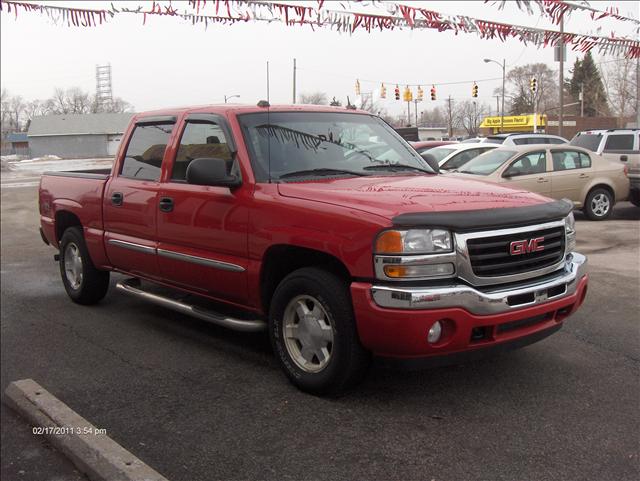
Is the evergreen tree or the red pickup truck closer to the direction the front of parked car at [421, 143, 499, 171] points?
the red pickup truck

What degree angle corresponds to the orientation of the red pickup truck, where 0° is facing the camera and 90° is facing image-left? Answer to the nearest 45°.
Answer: approximately 315°

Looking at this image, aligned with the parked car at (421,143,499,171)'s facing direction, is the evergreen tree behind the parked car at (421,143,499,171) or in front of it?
behind

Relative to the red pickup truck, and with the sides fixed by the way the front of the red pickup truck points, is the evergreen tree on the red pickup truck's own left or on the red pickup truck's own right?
on the red pickup truck's own left

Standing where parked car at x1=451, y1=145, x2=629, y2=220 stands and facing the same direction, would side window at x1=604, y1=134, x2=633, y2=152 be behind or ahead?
behind

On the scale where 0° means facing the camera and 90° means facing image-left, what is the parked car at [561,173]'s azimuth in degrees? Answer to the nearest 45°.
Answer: approximately 45°

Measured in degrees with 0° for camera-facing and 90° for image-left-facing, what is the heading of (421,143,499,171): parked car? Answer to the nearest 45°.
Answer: approximately 45°

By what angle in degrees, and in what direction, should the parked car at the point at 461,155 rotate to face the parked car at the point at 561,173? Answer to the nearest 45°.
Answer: approximately 90° to its left

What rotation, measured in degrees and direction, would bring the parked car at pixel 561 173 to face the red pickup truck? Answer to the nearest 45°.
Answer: approximately 45° to its left
